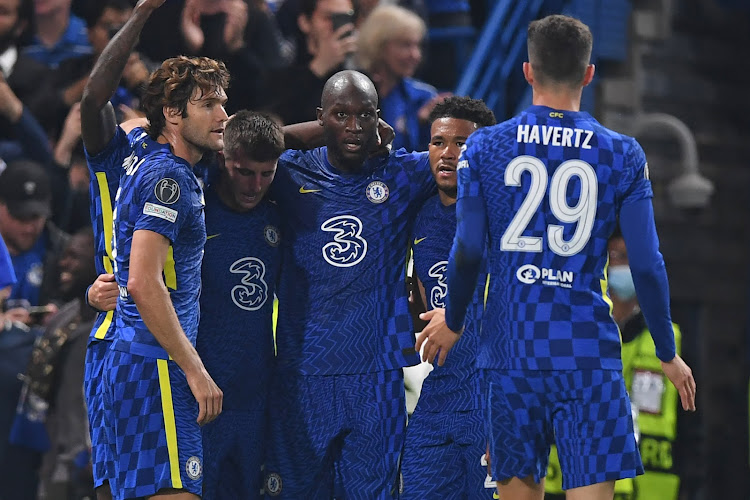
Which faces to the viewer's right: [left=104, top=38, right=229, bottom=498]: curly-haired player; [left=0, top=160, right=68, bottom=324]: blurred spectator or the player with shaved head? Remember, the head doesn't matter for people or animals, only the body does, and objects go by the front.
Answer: the curly-haired player

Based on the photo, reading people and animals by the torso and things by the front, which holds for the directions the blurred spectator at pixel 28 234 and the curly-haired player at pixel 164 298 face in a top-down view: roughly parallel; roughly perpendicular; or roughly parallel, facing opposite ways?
roughly perpendicular

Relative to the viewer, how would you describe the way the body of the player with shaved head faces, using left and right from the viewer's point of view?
facing the viewer

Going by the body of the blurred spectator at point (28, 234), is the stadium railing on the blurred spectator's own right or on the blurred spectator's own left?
on the blurred spectator's own left

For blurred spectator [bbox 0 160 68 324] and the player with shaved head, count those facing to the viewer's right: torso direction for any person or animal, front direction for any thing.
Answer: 0

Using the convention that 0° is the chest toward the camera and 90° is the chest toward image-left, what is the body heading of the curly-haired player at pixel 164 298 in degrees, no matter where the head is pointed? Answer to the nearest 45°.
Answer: approximately 270°

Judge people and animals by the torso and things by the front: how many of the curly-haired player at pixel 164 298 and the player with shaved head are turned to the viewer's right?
1

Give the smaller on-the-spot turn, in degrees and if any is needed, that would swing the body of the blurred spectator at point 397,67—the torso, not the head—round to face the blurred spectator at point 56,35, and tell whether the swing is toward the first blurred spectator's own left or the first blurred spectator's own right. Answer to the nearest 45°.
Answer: approximately 135° to the first blurred spectator's own right

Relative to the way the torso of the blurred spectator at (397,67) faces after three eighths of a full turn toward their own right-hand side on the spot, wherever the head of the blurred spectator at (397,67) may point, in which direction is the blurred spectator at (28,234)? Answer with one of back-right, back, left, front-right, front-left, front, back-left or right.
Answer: front

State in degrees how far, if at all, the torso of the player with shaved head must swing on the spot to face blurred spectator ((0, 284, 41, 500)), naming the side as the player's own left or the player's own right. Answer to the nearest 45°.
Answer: approximately 135° to the player's own right
